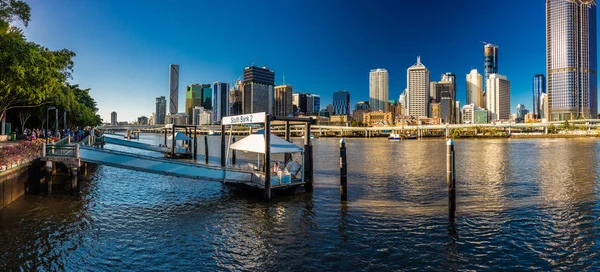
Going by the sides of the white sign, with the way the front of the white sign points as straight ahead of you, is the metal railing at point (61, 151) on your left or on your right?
on your right

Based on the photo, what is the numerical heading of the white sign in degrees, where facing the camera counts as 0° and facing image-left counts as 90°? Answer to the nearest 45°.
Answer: approximately 45°

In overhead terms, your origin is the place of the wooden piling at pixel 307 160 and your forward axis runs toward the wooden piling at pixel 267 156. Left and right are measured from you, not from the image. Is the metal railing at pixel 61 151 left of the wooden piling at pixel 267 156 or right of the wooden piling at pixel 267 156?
right

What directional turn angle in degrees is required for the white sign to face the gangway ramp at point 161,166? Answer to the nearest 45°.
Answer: approximately 45° to its right
